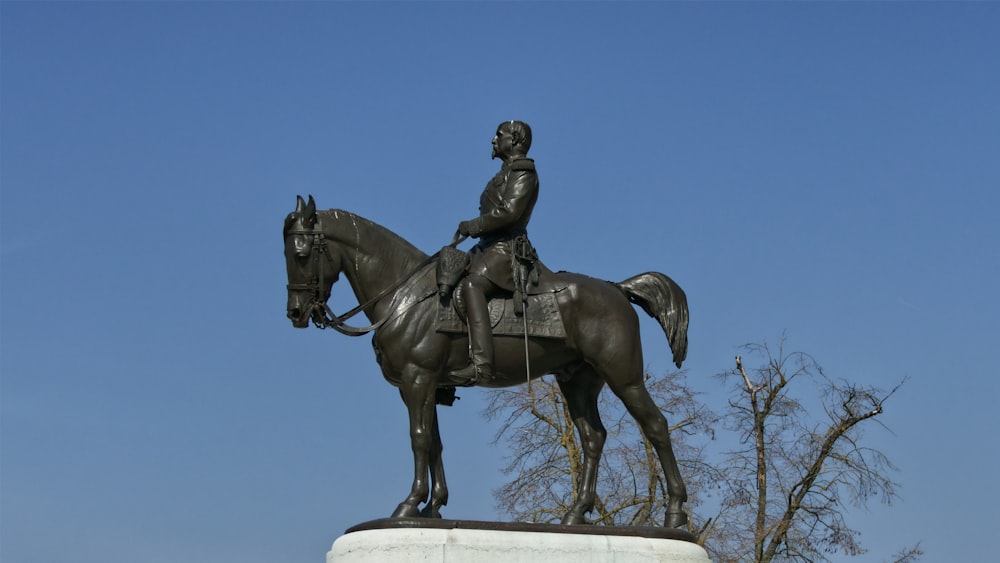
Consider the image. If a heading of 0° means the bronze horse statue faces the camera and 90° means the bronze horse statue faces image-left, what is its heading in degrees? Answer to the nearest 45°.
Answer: approximately 90°

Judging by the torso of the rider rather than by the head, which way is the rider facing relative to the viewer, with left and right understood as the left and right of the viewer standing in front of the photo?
facing to the left of the viewer

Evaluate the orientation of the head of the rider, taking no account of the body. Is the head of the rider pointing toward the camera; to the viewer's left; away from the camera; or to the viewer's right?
to the viewer's left
